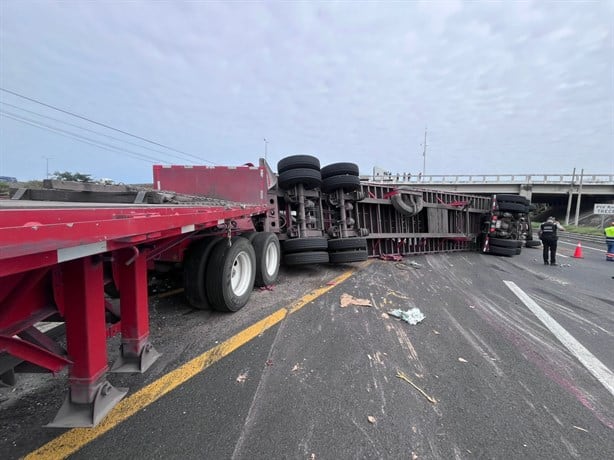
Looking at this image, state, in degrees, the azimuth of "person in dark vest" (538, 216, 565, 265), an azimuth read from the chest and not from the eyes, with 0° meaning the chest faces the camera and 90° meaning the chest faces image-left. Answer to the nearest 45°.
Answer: approximately 180°
